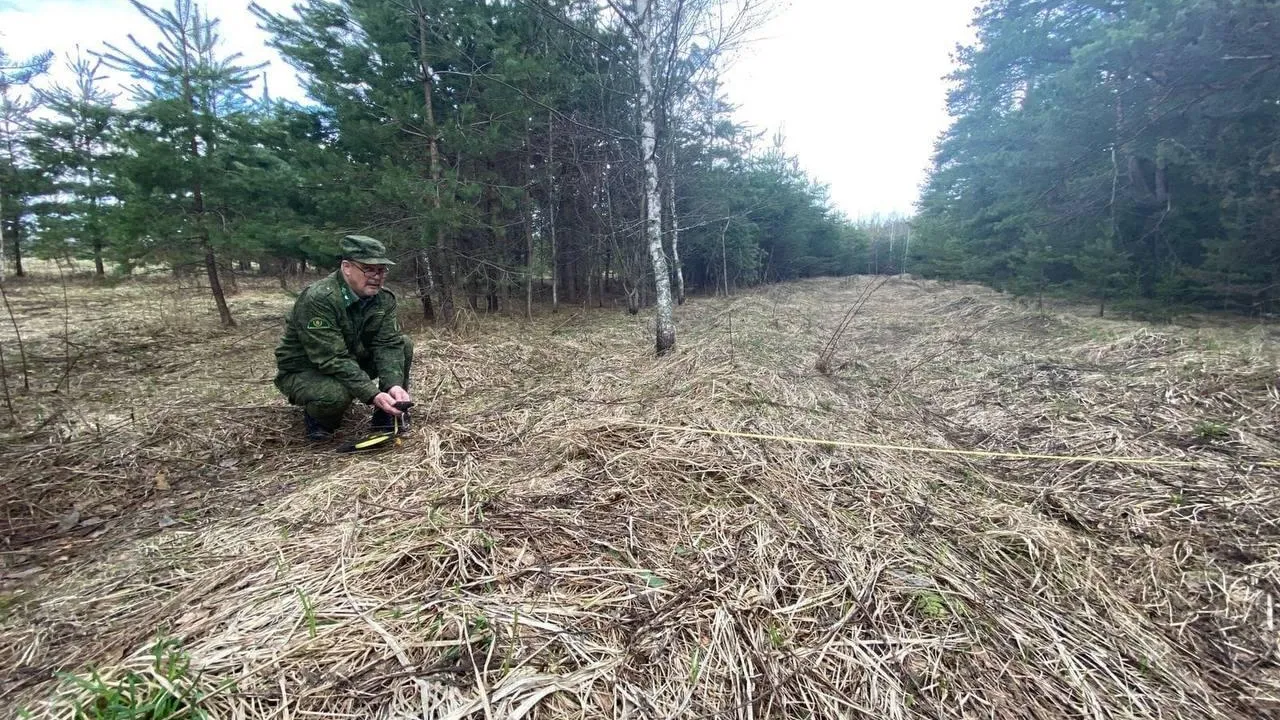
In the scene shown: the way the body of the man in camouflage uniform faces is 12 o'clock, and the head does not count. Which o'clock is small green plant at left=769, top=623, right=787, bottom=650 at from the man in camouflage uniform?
The small green plant is roughly at 1 o'clock from the man in camouflage uniform.

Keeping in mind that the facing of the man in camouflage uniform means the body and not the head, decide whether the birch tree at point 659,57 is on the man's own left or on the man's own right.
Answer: on the man's own left

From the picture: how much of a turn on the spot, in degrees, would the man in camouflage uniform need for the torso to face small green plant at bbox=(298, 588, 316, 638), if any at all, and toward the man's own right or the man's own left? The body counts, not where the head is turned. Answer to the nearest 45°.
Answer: approximately 45° to the man's own right

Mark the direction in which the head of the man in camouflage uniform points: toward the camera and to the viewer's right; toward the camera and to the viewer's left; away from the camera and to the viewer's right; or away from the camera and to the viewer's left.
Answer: toward the camera and to the viewer's right

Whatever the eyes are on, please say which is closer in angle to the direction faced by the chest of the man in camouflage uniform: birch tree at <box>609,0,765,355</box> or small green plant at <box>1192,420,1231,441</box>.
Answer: the small green plant

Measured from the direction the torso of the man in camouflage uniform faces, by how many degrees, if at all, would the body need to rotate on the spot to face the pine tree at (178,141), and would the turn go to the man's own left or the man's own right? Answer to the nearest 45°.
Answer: approximately 135° to the man's own left

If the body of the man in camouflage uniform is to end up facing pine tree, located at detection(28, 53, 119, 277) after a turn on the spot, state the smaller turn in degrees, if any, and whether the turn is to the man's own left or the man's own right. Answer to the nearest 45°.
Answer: approximately 135° to the man's own left

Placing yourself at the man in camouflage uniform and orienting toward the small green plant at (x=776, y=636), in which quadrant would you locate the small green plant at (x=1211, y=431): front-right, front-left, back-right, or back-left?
front-left
